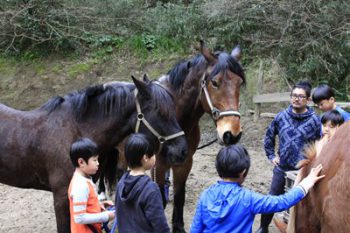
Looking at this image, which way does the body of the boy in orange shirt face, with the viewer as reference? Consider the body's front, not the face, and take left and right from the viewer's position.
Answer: facing to the right of the viewer

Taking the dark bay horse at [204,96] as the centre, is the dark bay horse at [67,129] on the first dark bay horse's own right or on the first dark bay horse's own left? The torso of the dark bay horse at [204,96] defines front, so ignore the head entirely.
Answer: on the first dark bay horse's own right

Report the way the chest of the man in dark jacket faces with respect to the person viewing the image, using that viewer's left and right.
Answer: facing the viewer

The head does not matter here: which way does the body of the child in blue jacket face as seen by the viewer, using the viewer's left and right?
facing away from the viewer and to the right of the viewer

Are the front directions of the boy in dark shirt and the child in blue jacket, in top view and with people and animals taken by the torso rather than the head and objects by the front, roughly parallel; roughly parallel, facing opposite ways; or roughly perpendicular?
roughly parallel

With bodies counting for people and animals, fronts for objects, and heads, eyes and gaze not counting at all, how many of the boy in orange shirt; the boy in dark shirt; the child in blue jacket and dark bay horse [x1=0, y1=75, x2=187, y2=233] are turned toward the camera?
0

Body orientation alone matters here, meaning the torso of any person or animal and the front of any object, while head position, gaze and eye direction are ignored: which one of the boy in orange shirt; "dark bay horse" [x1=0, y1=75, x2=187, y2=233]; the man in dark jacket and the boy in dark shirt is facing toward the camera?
the man in dark jacket

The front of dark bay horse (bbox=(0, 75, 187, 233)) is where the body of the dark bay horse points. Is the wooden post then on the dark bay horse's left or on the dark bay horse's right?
on the dark bay horse's left

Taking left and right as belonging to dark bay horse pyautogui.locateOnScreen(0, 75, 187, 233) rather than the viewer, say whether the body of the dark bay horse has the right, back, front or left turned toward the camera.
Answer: right

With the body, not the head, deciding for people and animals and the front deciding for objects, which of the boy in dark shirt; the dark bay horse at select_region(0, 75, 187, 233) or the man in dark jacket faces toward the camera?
the man in dark jacket

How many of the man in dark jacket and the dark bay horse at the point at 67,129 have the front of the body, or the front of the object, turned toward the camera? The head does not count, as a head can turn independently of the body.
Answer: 1

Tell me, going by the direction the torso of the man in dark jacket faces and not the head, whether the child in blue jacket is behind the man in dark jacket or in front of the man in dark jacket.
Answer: in front

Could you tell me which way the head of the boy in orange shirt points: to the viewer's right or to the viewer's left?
to the viewer's right
